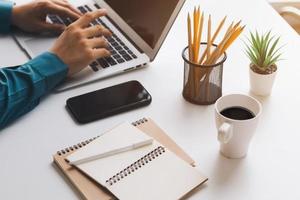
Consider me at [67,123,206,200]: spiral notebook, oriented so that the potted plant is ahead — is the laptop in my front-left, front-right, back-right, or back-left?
front-left

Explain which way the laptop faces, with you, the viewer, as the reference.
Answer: facing the viewer and to the left of the viewer
